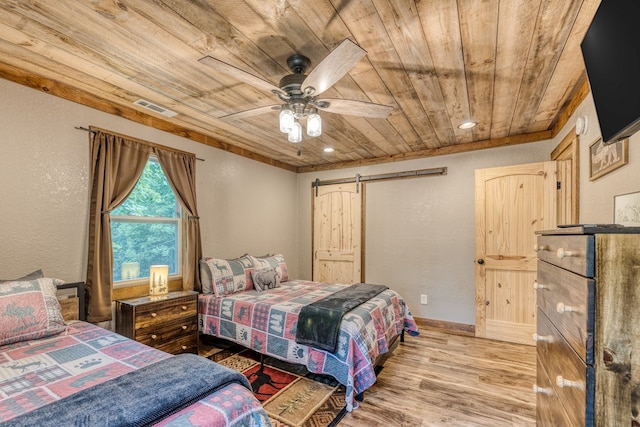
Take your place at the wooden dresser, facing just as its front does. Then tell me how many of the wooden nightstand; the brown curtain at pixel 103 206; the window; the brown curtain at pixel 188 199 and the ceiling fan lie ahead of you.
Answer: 5

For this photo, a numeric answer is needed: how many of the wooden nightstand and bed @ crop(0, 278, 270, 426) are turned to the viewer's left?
0

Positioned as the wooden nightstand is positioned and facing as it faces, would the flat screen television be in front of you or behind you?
in front

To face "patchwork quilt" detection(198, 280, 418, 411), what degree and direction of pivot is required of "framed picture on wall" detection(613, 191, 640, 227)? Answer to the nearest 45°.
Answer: approximately 45° to its right

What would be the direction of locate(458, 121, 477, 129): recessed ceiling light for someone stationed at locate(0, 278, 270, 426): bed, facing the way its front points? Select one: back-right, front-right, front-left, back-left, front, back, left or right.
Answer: front-left

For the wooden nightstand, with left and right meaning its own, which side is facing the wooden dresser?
front

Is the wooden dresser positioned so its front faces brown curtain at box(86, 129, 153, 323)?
yes

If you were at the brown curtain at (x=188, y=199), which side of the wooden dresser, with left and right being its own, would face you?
front

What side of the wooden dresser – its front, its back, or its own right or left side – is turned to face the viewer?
left

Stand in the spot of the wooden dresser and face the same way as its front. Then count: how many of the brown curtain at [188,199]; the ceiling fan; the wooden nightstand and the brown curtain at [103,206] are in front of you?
4

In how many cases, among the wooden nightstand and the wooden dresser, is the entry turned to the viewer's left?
1

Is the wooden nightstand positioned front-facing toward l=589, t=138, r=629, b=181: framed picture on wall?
yes

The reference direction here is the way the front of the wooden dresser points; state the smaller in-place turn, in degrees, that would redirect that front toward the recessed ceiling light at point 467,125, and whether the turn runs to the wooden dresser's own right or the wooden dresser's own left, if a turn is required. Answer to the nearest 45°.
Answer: approximately 45° to the wooden dresser's own right

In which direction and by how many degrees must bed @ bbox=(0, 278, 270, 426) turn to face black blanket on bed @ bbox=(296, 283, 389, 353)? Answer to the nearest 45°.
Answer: approximately 45° to its left
